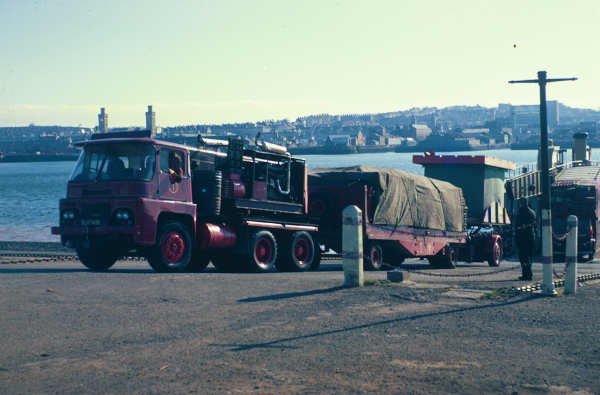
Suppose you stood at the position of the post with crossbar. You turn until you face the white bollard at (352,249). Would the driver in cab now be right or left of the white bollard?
right

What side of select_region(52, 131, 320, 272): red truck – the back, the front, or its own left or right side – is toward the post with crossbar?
left

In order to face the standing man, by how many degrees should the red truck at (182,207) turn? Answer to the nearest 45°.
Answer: approximately 135° to its left

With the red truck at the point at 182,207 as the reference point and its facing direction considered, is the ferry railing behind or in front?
behind

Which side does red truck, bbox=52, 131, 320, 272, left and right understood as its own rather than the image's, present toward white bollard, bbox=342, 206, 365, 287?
left

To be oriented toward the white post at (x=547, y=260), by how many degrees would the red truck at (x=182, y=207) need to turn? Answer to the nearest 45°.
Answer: approximately 90° to its left

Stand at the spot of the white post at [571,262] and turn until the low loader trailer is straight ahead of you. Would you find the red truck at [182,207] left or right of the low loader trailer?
left

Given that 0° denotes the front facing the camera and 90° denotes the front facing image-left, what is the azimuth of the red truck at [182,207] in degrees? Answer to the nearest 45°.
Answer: approximately 45°
